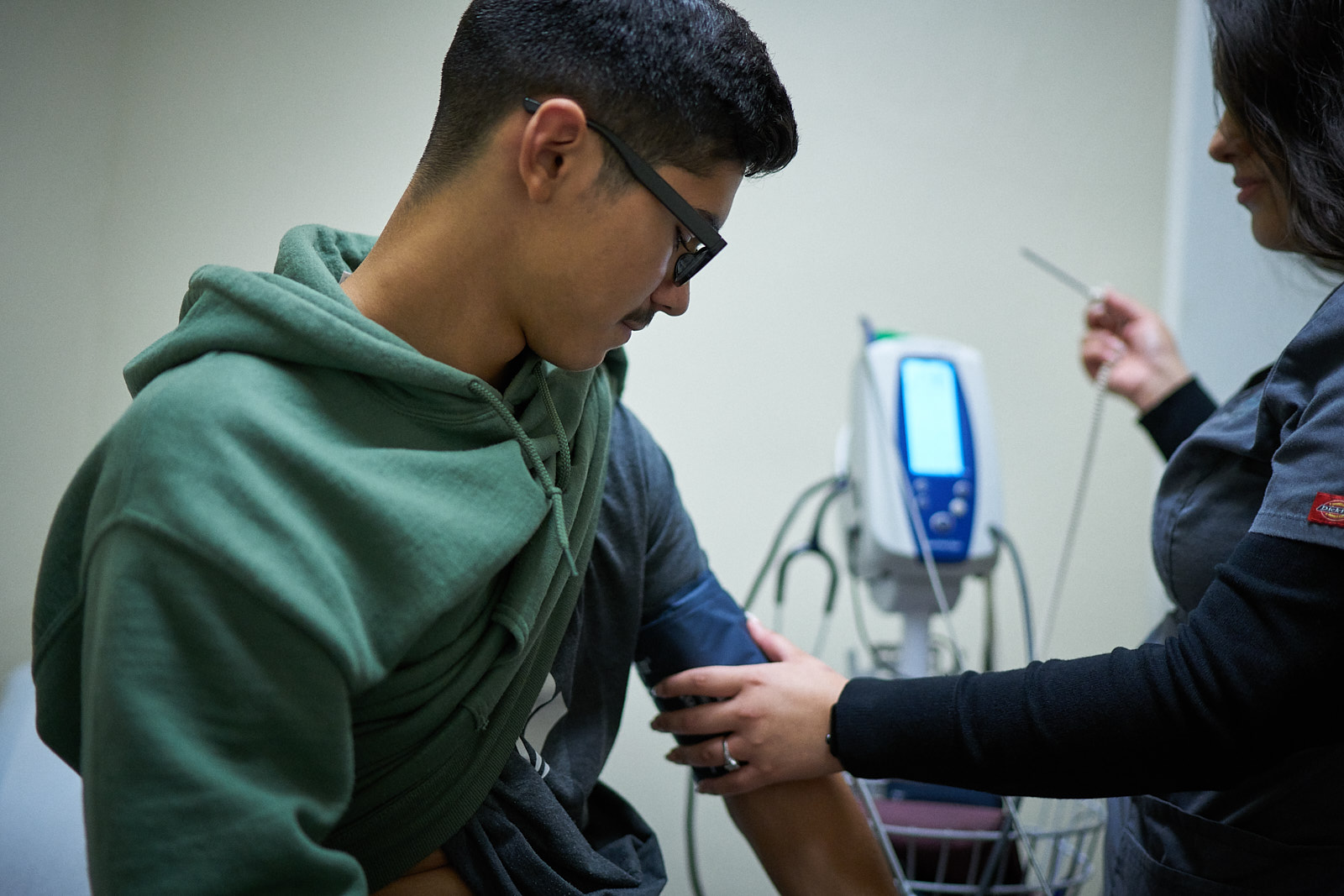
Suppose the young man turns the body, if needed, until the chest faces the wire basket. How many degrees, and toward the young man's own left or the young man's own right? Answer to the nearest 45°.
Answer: approximately 90° to the young man's own left

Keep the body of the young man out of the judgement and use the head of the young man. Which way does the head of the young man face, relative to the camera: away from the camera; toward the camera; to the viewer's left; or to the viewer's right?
to the viewer's right

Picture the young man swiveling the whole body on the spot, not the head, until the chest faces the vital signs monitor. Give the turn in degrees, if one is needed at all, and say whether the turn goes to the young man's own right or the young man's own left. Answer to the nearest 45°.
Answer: approximately 90° to the young man's own left

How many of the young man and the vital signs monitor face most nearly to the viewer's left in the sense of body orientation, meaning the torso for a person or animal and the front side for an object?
0

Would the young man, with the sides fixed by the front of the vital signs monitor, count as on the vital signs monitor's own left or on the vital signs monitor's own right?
on the vital signs monitor's own right

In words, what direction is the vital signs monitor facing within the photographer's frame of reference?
facing the viewer and to the right of the viewer
